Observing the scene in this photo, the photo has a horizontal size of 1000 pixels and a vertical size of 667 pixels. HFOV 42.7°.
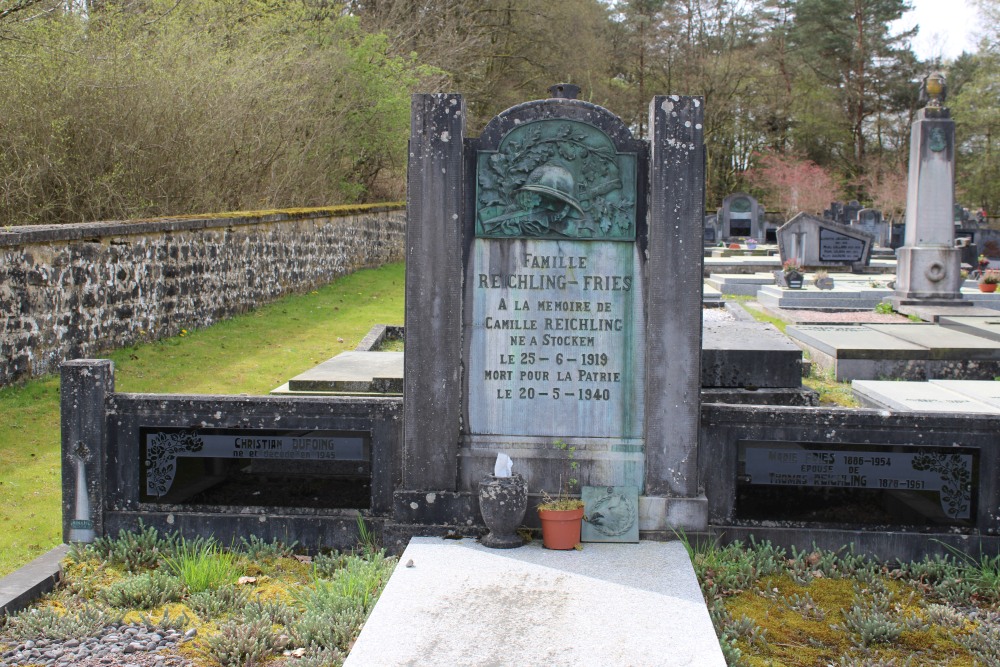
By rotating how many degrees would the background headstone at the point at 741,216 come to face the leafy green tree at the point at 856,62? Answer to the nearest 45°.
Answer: approximately 180°

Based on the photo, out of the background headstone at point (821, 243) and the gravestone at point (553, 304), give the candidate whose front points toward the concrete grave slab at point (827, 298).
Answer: the background headstone

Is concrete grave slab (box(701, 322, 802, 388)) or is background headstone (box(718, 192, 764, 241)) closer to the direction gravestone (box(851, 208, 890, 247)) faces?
the concrete grave slab

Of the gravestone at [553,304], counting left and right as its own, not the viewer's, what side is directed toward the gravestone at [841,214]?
back

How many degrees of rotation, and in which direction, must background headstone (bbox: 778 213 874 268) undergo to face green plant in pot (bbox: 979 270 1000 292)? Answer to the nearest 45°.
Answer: approximately 45° to its left

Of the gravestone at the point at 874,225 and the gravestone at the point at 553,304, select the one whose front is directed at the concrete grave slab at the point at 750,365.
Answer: the gravestone at the point at 874,225

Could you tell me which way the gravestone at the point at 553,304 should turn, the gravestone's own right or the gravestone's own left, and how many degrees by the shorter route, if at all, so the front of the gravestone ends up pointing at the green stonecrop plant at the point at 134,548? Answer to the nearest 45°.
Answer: approximately 90° to the gravestone's own right

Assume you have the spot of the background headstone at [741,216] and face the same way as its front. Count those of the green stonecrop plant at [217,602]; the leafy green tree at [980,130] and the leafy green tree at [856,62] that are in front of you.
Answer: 1

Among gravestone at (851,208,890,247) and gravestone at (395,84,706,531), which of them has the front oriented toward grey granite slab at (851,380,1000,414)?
gravestone at (851,208,890,247)

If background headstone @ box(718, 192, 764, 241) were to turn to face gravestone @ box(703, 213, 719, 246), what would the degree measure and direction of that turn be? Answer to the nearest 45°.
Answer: approximately 45° to its right

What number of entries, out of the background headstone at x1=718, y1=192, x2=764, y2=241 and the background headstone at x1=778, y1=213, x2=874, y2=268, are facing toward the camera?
2

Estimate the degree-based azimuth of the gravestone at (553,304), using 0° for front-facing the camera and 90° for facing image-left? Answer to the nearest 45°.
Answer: approximately 0°

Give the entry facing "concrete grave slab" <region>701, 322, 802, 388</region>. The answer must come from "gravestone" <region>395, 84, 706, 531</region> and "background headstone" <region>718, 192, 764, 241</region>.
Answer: the background headstone

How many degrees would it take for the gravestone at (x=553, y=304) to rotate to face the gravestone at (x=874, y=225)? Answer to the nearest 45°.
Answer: approximately 180°
